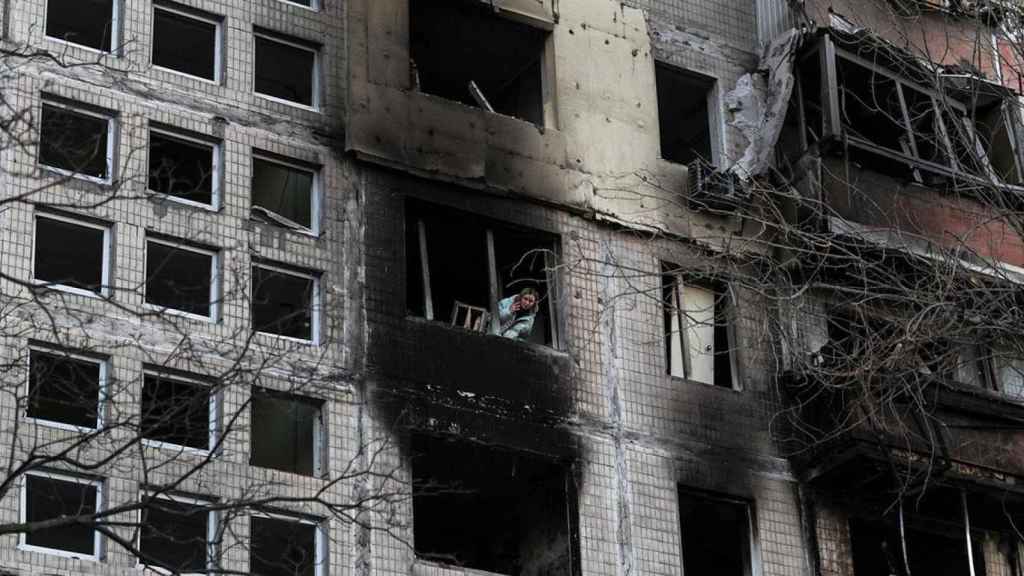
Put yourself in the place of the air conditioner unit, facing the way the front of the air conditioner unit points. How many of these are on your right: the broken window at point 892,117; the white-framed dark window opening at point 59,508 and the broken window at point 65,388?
2

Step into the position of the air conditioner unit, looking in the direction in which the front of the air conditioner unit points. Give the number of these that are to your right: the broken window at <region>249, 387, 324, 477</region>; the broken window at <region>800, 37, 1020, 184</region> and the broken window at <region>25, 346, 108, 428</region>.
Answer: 2

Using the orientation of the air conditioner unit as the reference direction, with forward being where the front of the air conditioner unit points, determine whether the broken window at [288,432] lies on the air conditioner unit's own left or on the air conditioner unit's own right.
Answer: on the air conditioner unit's own right

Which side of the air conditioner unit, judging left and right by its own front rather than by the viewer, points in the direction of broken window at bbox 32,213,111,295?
right

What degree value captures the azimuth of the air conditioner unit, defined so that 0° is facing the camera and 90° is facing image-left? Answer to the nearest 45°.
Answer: approximately 315°

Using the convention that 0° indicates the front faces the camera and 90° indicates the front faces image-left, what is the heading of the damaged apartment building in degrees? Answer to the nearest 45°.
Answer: approximately 315°

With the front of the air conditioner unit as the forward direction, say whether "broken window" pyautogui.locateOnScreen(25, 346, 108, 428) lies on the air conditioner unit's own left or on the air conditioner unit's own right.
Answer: on the air conditioner unit's own right
